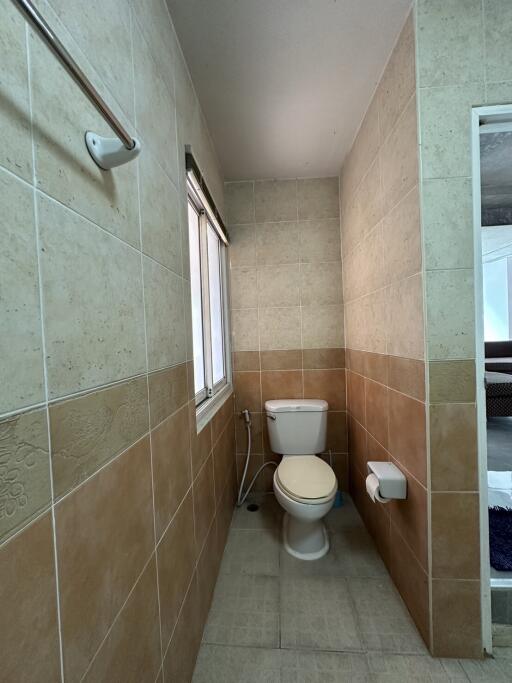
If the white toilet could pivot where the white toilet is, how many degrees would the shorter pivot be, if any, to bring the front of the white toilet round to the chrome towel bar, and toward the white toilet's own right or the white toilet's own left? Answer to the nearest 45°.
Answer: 0° — it already faces it

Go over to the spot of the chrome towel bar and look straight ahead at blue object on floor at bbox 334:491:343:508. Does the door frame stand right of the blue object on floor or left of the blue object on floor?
right

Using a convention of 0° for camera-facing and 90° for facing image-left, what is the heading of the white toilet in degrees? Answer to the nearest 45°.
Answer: approximately 0°

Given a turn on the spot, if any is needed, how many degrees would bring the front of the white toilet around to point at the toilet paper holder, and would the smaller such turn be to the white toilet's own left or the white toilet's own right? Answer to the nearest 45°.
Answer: approximately 45° to the white toilet's own left
